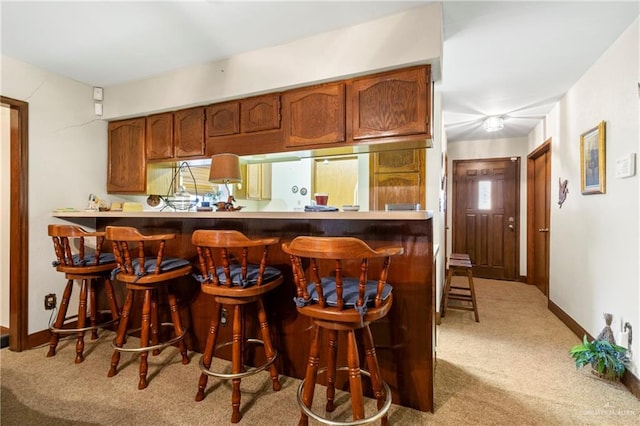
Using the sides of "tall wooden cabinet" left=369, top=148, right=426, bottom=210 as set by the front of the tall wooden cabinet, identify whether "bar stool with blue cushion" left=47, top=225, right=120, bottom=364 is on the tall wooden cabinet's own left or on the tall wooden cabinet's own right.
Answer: on the tall wooden cabinet's own right

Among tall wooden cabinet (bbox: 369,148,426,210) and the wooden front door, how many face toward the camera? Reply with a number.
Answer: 2

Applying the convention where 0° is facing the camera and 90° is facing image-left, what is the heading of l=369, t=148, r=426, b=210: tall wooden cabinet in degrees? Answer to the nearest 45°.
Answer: approximately 0°

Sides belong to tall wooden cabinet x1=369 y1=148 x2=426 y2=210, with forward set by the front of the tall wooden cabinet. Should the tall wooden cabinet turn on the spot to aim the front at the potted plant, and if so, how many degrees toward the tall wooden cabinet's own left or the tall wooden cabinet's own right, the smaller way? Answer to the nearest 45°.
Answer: approximately 45° to the tall wooden cabinet's own left

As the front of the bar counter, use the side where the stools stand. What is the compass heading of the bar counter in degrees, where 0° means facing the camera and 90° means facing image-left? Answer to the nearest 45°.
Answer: approximately 45°

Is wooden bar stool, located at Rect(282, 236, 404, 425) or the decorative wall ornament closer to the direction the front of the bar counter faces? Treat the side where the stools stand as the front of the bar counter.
the wooden bar stool

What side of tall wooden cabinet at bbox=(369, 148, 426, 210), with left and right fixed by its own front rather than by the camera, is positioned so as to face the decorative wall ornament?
left

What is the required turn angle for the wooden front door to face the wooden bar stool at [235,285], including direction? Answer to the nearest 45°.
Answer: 0° — it already faces it

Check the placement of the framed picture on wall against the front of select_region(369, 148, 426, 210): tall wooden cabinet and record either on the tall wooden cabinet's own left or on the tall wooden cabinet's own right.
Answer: on the tall wooden cabinet's own left
